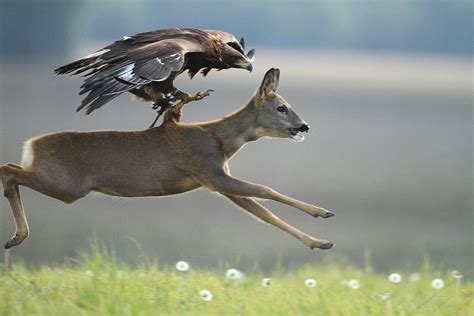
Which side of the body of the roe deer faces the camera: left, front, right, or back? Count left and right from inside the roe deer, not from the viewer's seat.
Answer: right

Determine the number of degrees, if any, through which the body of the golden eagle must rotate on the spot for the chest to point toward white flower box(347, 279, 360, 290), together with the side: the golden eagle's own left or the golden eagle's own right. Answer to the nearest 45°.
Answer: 0° — it already faces it

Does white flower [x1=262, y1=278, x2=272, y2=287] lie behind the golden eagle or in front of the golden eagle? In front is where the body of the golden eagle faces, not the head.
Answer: in front

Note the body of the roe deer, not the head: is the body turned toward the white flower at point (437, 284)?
yes

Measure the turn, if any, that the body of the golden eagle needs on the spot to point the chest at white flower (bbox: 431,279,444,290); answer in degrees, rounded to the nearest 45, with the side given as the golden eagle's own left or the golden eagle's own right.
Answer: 0° — it already faces it

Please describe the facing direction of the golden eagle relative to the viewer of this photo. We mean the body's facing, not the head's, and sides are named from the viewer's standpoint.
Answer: facing to the right of the viewer

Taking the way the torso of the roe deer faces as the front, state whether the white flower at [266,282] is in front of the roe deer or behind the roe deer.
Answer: in front
